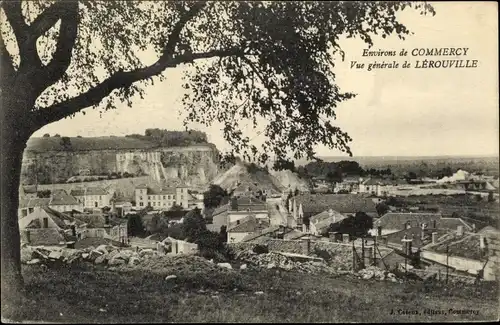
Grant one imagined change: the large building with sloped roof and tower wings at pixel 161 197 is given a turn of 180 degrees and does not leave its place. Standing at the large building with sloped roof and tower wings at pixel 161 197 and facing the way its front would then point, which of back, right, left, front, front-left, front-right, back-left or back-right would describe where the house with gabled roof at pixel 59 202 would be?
left

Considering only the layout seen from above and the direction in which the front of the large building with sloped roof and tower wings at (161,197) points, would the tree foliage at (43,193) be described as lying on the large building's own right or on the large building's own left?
on the large building's own right

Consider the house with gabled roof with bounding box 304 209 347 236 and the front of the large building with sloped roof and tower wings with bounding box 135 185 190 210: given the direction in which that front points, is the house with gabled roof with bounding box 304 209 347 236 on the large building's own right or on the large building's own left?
on the large building's own left

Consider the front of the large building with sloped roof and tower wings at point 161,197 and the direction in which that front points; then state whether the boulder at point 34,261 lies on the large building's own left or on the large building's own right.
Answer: on the large building's own right

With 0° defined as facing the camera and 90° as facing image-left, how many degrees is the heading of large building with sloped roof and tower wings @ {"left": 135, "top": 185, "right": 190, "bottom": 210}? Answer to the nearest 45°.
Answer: approximately 0°

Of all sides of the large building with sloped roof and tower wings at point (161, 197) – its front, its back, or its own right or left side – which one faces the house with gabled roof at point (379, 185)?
left

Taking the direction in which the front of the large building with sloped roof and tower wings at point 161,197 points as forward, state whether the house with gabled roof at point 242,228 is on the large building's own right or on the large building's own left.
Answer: on the large building's own left

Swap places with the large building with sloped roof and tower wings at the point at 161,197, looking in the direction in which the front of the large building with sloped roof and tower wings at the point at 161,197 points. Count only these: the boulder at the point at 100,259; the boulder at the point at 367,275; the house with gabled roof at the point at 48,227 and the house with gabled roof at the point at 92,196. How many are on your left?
1

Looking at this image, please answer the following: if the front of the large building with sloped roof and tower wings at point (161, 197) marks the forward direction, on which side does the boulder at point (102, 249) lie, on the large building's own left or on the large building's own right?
on the large building's own right

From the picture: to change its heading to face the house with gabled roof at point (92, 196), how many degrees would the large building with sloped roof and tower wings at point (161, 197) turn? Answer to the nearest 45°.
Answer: approximately 90° to its right

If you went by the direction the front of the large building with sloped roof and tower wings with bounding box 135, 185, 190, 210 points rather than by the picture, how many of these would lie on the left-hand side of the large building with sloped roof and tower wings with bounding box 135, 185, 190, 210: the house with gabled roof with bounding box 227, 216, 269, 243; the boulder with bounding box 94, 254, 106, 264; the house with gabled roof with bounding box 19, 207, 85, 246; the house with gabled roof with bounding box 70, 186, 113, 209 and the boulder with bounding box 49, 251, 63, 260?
1
